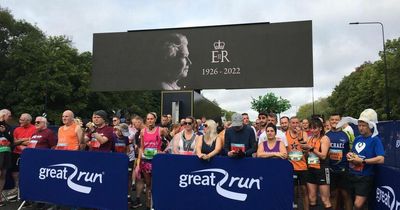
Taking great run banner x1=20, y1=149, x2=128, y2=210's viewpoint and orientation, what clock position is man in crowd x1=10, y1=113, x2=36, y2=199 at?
The man in crowd is roughly at 5 o'clock from the great run banner.

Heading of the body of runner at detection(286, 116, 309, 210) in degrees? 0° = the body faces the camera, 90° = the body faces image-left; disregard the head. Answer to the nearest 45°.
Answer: approximately 0°

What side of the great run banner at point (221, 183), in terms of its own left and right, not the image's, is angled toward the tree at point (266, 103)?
back

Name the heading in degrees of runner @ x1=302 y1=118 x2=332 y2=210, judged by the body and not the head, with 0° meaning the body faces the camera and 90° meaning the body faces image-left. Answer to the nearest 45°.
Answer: approximately 45°

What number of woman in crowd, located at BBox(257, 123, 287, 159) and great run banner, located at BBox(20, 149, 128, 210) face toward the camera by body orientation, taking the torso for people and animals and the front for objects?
2

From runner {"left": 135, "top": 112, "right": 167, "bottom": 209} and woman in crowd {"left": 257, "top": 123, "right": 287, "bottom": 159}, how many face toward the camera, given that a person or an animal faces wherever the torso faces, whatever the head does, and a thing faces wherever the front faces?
2
